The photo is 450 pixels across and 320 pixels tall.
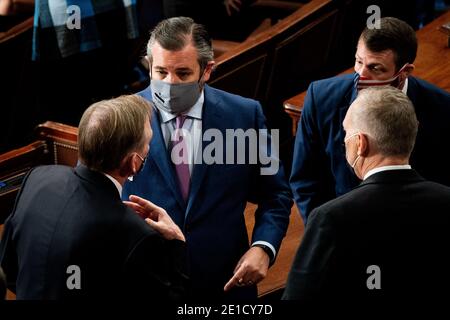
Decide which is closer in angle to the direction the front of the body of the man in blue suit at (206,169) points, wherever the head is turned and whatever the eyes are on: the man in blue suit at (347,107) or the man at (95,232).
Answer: the man

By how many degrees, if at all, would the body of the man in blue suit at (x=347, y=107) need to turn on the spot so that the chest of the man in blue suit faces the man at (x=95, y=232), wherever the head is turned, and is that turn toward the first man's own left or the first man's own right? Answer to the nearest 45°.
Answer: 0° — they already face them

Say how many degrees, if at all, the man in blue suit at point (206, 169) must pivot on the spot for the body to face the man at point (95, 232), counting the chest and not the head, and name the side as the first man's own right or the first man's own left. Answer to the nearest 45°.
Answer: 0° — they already face them

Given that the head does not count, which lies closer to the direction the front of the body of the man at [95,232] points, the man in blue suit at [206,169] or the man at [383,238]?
the man in blue suit

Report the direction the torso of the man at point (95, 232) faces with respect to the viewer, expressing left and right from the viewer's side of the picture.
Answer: facing away from the viewer and to the right of the viewer

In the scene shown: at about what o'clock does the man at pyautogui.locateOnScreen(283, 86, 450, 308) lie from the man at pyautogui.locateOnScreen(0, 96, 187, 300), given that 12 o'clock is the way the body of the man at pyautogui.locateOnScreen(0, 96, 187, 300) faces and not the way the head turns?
the man at pyautogui.locateOnScreen(283, 86, 450, 308) is roughly at 2 o'clock from the man at pyautogui.locateOnScreen(0, 96, 187, 300).

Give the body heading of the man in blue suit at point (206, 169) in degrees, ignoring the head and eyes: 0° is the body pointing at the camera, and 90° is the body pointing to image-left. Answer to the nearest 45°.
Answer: approximately 45°
